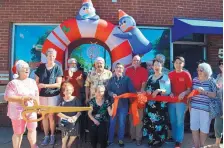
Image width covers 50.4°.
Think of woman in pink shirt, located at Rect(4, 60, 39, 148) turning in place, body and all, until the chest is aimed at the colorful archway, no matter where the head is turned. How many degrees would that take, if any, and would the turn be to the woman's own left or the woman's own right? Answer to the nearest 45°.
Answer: approximately 90° to the woman's own left

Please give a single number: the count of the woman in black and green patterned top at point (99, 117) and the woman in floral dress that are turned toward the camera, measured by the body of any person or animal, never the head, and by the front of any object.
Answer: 2

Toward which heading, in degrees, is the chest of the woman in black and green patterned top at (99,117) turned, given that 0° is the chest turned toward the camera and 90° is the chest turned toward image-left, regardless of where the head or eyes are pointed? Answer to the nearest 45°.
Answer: approximately 0°

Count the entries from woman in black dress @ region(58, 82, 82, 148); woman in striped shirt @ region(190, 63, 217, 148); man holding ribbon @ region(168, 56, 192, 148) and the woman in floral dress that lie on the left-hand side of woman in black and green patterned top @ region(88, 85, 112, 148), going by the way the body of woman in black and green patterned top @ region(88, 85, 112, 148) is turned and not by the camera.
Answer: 3

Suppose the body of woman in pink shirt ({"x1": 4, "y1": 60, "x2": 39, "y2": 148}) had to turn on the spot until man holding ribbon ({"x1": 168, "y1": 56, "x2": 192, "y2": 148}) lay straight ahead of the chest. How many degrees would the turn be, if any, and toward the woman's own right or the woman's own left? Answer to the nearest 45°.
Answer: approximately 45° to the woman's own left

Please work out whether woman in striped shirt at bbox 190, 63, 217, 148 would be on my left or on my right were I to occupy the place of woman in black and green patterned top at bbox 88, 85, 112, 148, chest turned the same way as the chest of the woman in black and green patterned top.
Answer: on my left
